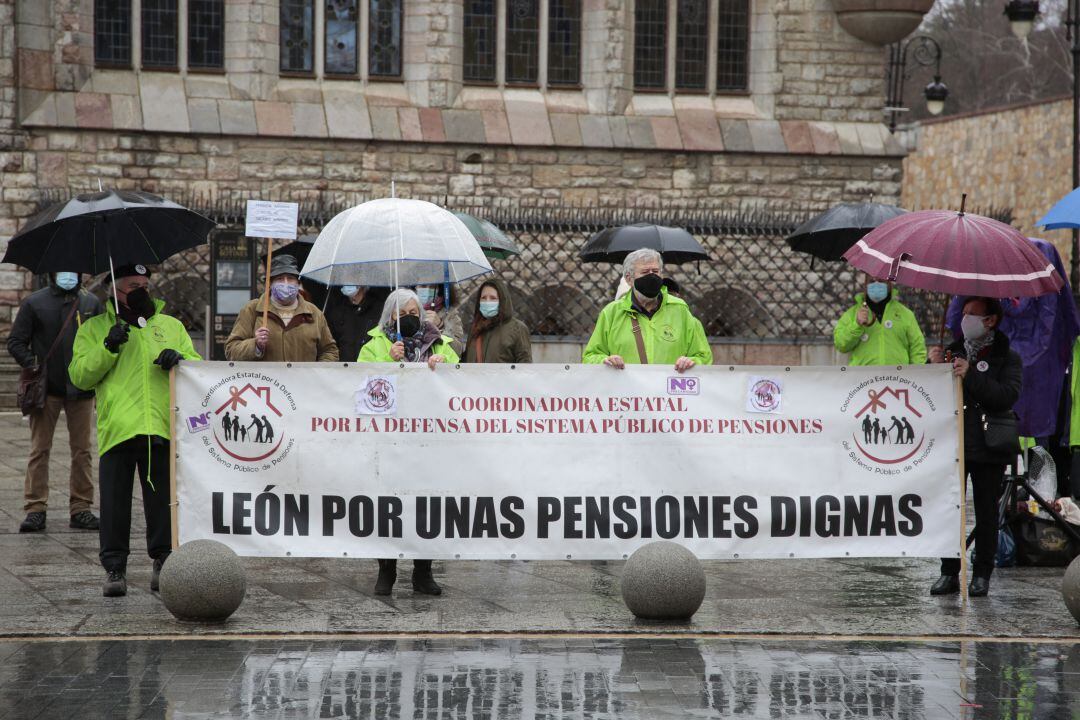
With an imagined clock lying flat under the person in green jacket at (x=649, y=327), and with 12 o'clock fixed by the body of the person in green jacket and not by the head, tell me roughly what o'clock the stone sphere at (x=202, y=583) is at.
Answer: The stone sphere is roughly at 2 o'clock from the person in green jacket.

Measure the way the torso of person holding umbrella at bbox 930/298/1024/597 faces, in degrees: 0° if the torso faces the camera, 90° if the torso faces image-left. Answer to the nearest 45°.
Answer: approximately 45°

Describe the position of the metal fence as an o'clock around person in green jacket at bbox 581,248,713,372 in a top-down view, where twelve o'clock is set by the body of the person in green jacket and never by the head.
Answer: The metal fence is roughly at 6 o'clock from the person in green jacket.

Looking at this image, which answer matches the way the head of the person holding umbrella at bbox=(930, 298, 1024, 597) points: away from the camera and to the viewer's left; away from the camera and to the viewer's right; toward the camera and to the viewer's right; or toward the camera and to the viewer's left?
toward the camera and to the viewer's left

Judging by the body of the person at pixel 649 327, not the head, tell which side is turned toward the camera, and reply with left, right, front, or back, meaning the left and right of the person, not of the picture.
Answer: front

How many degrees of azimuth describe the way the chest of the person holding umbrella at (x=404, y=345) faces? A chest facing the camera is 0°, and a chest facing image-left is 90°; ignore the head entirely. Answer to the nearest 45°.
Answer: approximately 0°

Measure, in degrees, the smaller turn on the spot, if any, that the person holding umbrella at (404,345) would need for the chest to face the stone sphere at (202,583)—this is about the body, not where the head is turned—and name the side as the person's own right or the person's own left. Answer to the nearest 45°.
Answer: approximately 45° to the person's own right

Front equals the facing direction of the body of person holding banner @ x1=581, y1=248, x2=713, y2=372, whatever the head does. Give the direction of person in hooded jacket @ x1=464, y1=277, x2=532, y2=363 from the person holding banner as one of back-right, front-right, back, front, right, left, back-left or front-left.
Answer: back-right

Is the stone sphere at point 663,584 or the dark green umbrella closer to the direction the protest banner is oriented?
the stone sphere

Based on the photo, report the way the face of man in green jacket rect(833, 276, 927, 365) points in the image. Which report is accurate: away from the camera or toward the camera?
toward the camera

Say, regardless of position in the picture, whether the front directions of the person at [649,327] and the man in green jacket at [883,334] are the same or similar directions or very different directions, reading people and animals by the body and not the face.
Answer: same or similar directions

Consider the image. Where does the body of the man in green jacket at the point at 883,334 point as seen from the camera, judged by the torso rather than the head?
toward the camera

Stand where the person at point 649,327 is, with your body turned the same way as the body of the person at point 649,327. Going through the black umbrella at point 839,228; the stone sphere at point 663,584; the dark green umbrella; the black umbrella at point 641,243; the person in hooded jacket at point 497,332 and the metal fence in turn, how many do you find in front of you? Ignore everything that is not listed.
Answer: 1

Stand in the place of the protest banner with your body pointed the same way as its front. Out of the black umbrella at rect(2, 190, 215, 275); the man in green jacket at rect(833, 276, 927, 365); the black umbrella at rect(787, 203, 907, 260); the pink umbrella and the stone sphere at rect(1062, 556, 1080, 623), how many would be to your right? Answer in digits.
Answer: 1
